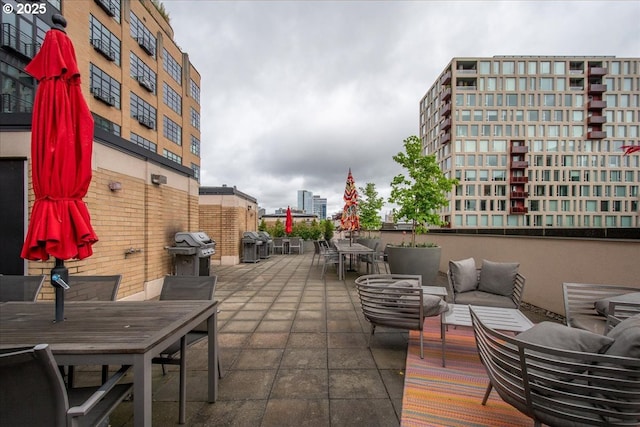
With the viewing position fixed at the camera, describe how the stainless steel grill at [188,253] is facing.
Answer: facing the viewer and to the right of the viewer

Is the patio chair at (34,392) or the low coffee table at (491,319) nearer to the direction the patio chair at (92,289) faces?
the patio chair

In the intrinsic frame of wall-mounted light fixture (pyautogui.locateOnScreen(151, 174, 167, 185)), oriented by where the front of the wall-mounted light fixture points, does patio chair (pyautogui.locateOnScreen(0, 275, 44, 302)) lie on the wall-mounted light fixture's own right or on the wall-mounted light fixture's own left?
on the wall-mounted light fixture's own right

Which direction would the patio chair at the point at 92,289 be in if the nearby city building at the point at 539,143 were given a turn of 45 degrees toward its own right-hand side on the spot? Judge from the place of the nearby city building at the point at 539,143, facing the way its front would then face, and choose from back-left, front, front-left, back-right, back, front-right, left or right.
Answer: front-left

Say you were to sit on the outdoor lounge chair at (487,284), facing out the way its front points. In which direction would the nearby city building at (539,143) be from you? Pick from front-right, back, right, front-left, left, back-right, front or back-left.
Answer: back

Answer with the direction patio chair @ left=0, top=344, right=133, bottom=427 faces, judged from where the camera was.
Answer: facing away from the viewer and to the right of the viewer

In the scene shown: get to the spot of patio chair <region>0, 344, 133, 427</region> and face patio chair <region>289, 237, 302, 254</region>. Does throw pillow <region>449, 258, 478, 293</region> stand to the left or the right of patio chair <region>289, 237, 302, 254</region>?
right

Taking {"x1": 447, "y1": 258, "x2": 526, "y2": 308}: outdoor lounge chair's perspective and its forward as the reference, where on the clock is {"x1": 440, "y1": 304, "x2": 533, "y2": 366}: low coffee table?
The low coffee table is roughly at 12 o'clock from the outdoor lounge chair.

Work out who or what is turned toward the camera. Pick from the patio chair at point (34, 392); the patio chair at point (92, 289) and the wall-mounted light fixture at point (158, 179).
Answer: the patio chair at point (92, 289)

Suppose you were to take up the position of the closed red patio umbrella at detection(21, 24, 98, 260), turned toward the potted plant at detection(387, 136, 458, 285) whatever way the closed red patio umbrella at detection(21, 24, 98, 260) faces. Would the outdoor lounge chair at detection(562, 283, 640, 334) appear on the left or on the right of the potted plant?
right

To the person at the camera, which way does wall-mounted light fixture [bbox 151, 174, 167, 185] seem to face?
facing to the right of the viewer

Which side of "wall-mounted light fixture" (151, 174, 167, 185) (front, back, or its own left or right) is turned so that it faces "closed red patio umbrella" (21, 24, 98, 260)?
right

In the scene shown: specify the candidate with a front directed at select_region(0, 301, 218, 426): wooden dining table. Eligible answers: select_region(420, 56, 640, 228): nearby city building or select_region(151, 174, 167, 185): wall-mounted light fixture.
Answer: the nearby city building

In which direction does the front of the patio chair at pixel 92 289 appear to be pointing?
toward the camera

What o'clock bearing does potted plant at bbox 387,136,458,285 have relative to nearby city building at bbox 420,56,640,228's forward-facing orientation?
The potted plant is roughly at 12 o'clock from the nearby city building.

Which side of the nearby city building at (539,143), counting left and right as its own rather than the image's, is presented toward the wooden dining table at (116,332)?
front

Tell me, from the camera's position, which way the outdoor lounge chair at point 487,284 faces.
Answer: facing the viewer

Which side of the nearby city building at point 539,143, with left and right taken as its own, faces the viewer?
front
